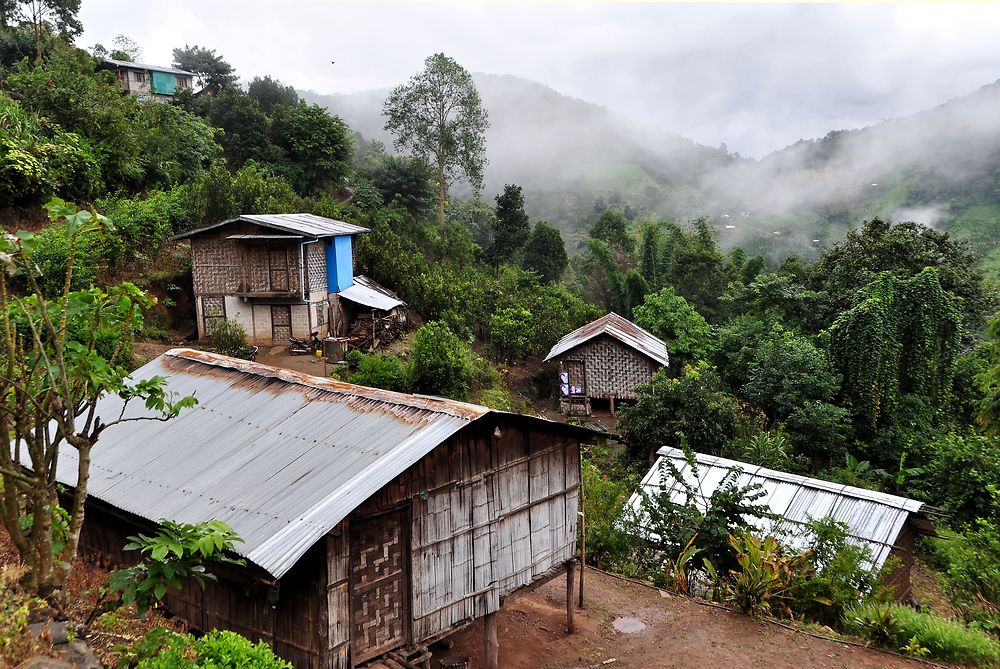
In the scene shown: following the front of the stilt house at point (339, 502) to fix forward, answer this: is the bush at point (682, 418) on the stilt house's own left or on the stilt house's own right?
on the stilt house's own left

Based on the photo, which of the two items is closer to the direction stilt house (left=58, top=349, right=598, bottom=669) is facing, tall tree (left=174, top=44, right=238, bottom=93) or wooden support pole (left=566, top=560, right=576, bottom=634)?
the wooden support pole

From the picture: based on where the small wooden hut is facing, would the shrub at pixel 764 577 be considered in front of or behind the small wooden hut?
in front

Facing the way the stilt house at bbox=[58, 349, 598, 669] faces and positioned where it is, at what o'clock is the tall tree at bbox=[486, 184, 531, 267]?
The tall tree is roughly at 8 o'clock from the stilt house.

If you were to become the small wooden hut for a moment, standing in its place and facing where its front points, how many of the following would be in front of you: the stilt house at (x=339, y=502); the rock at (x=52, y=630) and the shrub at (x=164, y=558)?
3

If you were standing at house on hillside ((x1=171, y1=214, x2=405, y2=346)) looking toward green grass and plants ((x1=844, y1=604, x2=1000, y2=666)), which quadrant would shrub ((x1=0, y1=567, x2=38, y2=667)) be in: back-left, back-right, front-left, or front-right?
front-right

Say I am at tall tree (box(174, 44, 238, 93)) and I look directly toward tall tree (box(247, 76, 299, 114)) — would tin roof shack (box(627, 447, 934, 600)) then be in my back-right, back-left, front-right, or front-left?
front-right

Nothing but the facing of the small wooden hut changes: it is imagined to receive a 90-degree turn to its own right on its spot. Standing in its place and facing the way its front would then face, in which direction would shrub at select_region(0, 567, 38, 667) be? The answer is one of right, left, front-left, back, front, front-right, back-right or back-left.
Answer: left

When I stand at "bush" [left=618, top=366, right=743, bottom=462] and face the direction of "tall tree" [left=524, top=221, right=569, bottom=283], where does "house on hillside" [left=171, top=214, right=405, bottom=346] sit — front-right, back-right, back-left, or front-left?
front-left

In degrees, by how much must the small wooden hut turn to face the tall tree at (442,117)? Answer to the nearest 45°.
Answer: approximately 135° to its right

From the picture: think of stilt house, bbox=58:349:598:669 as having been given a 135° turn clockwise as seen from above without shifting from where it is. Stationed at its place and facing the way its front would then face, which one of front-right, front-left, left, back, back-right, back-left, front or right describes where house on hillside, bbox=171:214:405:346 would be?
right

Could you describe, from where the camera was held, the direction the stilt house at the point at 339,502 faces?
facing the viewer and to the right of the viewer

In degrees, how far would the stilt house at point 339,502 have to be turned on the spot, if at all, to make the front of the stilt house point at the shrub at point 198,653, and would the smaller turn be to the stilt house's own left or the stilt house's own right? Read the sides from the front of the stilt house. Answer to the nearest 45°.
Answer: approximately 45° to the stilt house's own right

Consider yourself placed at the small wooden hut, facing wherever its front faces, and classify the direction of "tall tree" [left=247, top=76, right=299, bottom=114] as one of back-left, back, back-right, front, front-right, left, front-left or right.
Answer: back-right

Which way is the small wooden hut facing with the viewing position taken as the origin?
facing the viewer

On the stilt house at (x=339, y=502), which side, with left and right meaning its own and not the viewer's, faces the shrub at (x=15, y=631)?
right
